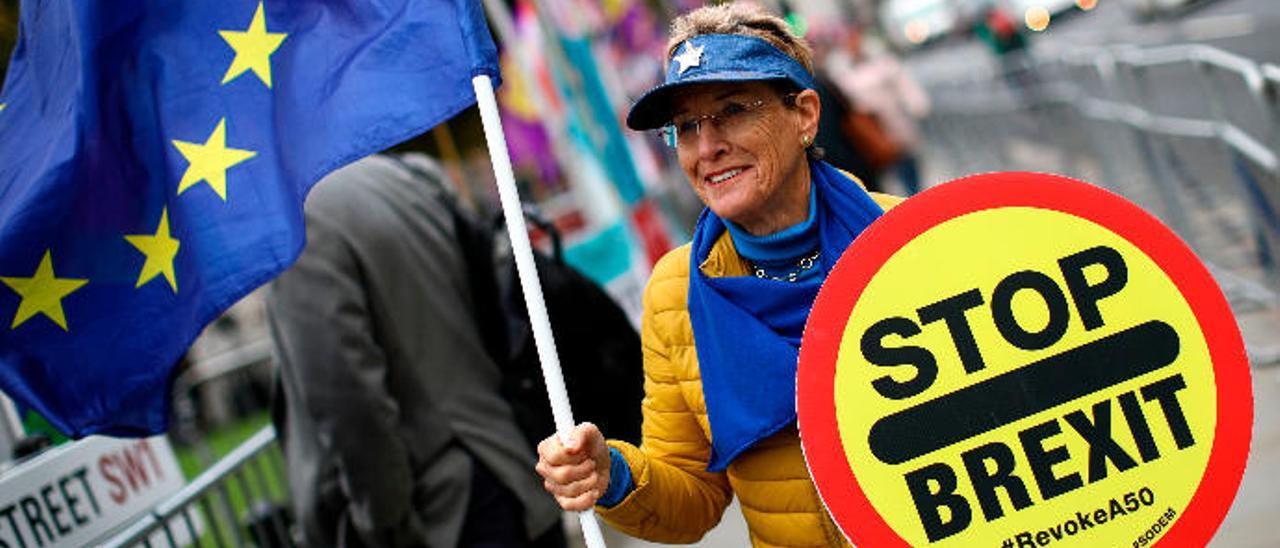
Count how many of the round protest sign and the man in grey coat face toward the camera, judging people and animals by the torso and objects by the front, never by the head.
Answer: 1

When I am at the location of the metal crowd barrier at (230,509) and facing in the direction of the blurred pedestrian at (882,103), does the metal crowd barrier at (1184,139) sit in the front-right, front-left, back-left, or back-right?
front-right

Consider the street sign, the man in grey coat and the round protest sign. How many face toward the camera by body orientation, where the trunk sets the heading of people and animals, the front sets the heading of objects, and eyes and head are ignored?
2

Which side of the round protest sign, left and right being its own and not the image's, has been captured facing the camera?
front

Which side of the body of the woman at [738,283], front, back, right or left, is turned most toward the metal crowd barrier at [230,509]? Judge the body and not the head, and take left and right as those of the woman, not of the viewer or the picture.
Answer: right

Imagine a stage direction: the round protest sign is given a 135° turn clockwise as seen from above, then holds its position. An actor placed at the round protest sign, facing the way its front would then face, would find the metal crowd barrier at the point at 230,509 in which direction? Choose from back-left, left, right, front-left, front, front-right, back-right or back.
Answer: front

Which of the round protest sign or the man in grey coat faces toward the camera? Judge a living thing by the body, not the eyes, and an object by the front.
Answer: the round protest sign

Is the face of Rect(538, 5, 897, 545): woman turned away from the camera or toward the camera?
toward the camera

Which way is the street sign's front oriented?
toward the camera
